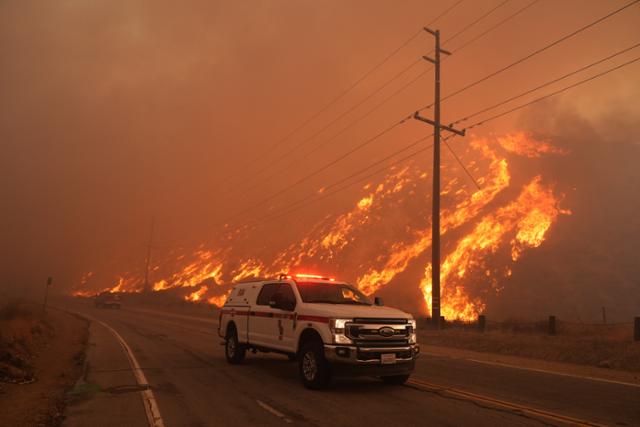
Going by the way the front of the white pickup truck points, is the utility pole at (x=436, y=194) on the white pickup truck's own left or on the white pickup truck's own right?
on the white pickup truck's own left

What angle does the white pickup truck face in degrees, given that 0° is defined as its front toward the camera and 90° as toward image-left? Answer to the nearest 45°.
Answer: approximately 315°

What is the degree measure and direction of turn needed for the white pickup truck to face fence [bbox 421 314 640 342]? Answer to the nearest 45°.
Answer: approximately 90° to its left
